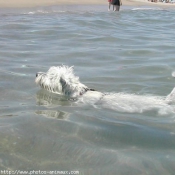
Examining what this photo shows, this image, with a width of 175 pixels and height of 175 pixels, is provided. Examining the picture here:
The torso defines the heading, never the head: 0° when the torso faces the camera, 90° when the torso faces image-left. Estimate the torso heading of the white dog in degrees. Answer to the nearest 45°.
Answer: approximately 90°
